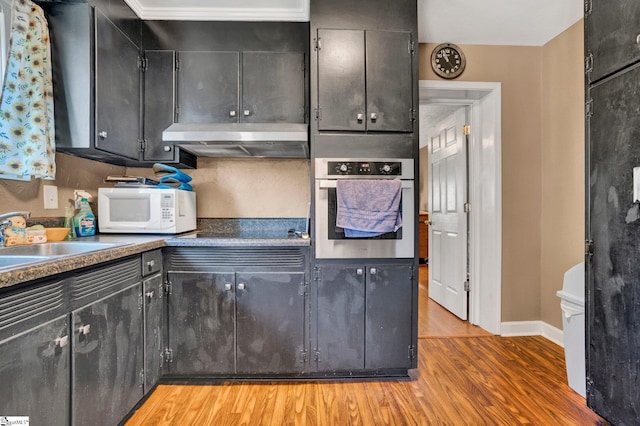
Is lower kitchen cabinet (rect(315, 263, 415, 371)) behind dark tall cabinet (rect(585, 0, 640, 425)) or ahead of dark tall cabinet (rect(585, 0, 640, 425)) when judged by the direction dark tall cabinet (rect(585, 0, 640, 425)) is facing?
ahead

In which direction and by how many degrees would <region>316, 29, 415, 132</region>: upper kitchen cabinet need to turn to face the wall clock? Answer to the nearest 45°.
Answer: approximately 135° to its left

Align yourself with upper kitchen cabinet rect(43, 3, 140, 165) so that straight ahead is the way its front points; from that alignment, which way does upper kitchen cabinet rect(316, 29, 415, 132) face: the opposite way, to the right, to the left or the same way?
to the right

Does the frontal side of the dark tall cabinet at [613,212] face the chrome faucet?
yes

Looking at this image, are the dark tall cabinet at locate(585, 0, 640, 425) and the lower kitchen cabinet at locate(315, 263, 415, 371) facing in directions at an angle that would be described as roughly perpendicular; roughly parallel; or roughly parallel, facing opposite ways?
roughly perpendicular

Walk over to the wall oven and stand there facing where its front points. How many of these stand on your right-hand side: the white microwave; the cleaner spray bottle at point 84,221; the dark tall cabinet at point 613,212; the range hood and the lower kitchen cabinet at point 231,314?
4

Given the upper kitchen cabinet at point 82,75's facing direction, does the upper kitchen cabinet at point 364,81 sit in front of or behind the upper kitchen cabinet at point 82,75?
in front

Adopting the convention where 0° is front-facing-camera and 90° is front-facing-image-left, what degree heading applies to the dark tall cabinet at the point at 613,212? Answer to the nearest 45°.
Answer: approximately 45°
